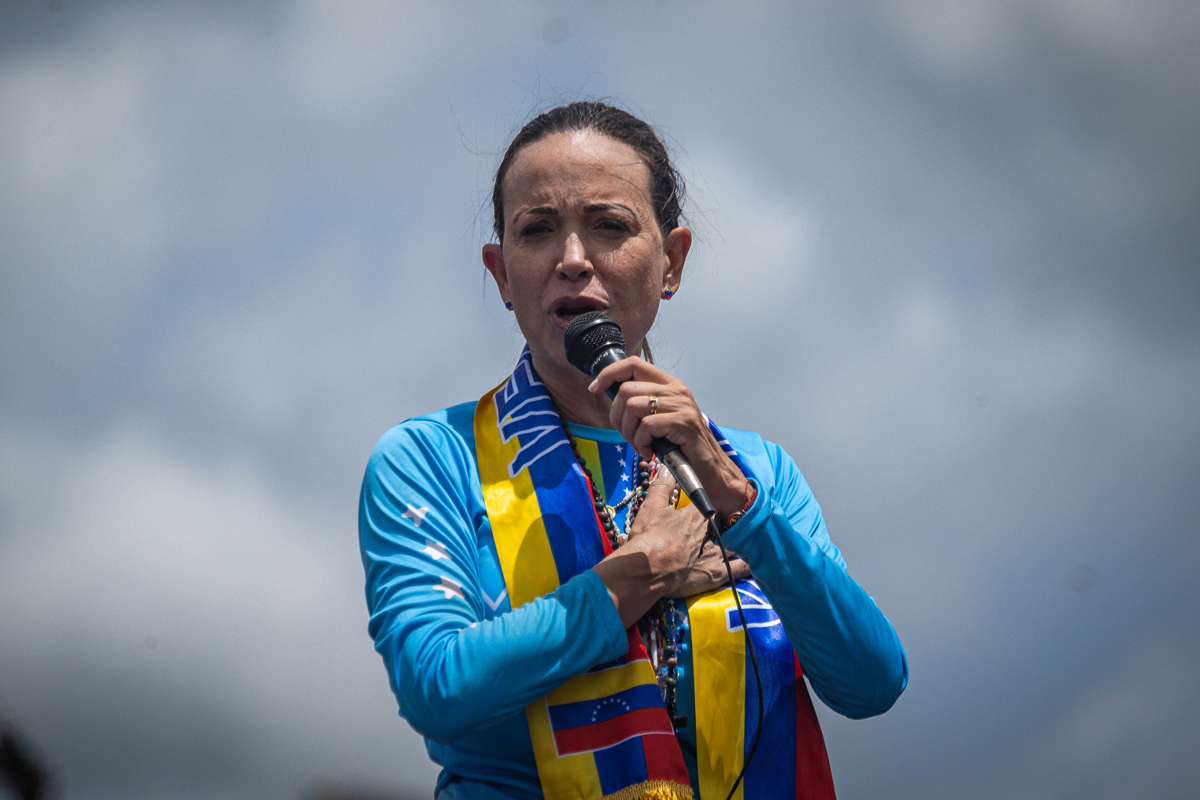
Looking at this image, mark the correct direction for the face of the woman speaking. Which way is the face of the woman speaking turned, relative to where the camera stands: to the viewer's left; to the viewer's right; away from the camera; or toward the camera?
toward the camera

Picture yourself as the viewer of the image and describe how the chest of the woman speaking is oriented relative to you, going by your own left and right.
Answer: facing the viewer
